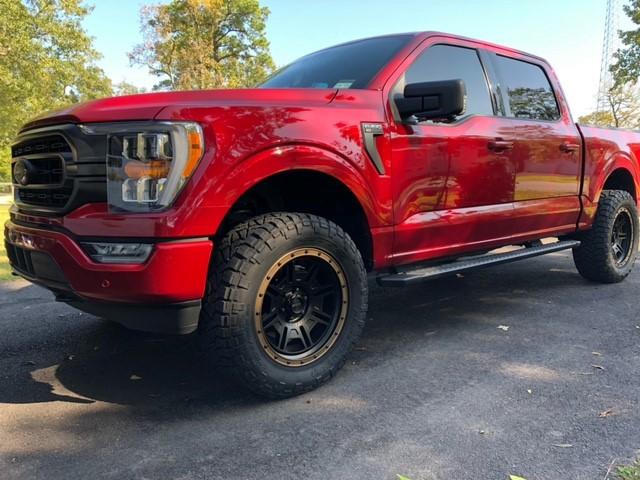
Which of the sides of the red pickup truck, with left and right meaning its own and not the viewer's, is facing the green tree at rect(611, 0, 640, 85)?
back

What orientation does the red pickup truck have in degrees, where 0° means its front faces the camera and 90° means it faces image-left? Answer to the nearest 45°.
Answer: approximately 45°

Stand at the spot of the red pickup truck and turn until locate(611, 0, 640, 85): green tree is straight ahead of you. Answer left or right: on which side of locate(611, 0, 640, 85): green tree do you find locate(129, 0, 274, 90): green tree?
left

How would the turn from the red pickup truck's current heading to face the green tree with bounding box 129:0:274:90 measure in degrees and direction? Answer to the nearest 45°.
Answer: approximately 135° to its right
